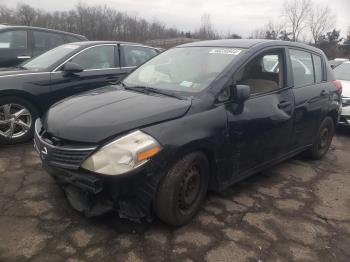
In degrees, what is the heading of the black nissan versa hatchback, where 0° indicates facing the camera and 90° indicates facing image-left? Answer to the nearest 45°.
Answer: approximately 45°

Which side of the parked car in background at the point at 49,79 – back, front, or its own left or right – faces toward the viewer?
left

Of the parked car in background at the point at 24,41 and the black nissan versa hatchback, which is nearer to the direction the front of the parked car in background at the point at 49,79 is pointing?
the parked car in background

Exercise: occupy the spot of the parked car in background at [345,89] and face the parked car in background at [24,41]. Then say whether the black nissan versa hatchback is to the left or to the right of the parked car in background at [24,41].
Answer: left

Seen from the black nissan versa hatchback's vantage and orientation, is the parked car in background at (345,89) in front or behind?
behind

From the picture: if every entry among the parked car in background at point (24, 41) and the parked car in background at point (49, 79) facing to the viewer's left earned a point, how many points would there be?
2

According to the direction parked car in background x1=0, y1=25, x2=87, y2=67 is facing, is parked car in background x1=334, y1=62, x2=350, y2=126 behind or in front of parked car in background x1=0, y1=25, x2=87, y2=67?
behind

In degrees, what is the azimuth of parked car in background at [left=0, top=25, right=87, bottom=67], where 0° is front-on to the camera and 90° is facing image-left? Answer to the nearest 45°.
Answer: approximately 90°
